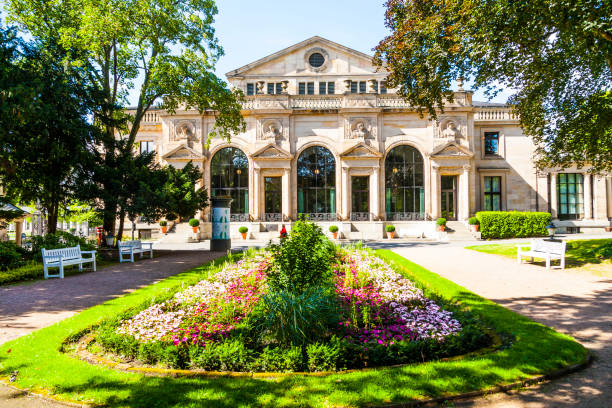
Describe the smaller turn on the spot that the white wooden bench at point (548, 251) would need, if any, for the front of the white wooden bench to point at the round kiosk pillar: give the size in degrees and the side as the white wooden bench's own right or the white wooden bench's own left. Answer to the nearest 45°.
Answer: approximately 45° to the white wooden bench's own right

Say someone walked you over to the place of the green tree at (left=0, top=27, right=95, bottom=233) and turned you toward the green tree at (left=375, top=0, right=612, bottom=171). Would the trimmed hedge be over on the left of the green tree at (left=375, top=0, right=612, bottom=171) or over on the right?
left

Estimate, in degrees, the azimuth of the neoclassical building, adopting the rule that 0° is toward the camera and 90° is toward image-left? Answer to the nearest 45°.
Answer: approximately 0°

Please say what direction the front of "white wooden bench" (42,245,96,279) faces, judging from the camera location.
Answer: facing the viewer and to the right of the viewer

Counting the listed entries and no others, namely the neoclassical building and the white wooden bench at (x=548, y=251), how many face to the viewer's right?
0

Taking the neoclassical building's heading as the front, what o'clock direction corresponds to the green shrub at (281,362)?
The green shrub is roughly at 12 o'clock from the neoclassical building.

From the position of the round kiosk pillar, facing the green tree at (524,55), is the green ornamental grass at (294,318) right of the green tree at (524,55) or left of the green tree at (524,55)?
right

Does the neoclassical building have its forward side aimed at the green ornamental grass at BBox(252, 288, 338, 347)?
yes

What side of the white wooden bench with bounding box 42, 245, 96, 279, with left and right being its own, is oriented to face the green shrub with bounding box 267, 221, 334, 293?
front

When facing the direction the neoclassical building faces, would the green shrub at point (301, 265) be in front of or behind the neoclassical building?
in front

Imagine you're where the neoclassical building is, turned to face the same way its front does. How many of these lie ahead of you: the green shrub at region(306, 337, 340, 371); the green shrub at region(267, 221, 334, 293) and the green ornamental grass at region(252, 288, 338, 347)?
3

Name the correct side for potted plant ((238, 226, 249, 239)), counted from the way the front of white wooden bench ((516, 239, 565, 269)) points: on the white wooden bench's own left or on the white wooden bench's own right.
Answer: on the white wooden bench's own right
